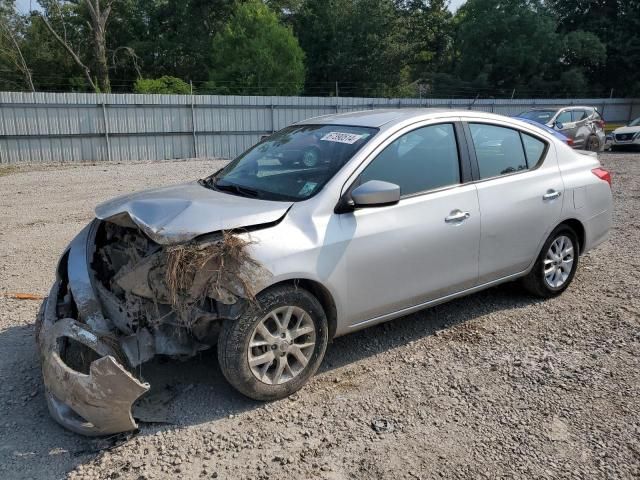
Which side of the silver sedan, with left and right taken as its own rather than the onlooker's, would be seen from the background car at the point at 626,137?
back

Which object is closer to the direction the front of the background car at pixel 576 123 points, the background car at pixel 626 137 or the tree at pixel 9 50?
the tree

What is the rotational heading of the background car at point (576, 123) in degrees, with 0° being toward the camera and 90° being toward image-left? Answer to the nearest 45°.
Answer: approximately 45°

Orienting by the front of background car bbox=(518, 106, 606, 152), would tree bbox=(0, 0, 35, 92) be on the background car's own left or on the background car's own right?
on the background car's own right

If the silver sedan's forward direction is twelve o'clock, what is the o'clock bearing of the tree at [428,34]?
The tree is roughly at 5 o'clock from the silver sedan.

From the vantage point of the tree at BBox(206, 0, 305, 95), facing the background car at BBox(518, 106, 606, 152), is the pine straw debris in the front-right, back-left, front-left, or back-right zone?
front-right

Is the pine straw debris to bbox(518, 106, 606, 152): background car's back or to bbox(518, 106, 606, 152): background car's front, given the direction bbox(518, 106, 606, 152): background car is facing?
to the front

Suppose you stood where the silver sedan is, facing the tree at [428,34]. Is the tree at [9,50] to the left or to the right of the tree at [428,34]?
left

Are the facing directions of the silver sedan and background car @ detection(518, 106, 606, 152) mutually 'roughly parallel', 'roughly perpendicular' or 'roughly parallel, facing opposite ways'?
roughly parallel

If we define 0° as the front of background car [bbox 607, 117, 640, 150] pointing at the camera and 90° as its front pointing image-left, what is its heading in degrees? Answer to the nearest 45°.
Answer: approximately 45°

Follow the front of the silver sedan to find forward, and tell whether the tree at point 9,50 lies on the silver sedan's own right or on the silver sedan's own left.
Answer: on the silver sedan's own right

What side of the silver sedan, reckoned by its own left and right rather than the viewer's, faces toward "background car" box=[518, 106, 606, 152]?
back
